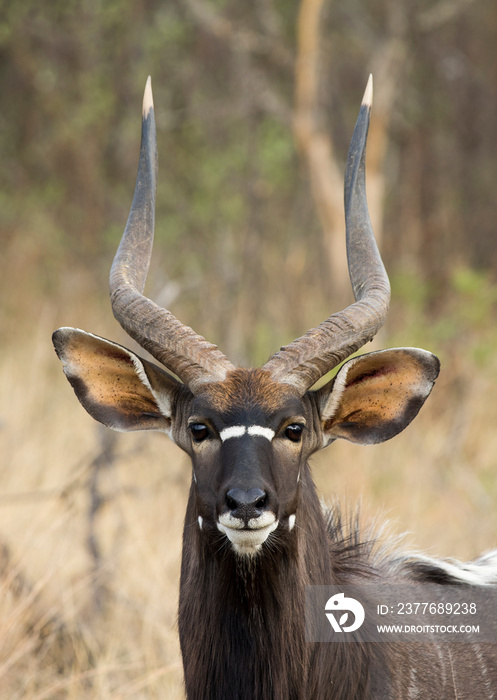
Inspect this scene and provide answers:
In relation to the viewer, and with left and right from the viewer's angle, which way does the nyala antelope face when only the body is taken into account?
facing the viewer and to the left of the viewer

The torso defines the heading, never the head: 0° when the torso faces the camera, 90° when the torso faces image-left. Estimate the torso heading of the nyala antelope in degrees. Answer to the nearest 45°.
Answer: approximately 45°
